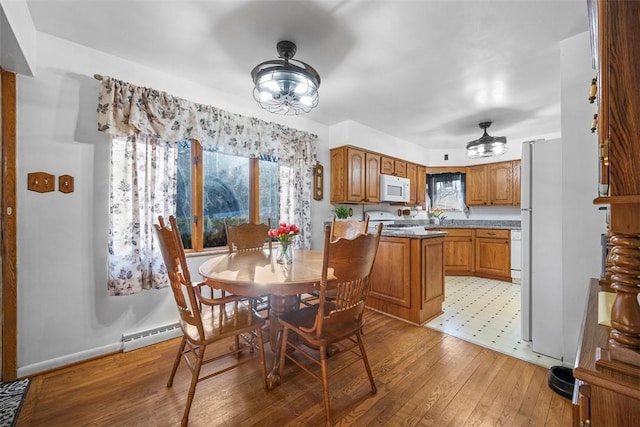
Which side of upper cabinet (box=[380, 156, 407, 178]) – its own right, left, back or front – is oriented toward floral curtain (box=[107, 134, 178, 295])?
right

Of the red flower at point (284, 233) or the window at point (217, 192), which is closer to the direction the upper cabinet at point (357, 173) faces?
the red flower

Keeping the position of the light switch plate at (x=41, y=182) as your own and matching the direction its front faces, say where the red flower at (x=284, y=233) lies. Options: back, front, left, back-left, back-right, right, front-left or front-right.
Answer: front-left

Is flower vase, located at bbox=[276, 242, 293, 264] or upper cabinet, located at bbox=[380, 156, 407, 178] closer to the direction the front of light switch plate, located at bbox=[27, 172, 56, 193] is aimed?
the flower vase

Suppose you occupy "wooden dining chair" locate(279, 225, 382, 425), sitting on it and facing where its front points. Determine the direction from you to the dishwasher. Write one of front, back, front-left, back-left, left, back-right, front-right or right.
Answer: right

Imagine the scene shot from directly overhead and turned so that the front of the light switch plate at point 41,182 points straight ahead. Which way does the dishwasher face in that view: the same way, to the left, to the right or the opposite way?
to the right

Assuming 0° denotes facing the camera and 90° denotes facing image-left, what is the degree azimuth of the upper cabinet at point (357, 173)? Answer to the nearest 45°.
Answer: approximately 315°

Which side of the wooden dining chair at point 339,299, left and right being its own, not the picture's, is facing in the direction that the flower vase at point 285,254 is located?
front

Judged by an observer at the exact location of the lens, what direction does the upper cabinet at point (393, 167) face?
facing the viewer and to the right of the viewer

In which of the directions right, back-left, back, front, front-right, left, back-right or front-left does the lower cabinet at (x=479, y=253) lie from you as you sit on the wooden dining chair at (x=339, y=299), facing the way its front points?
right
